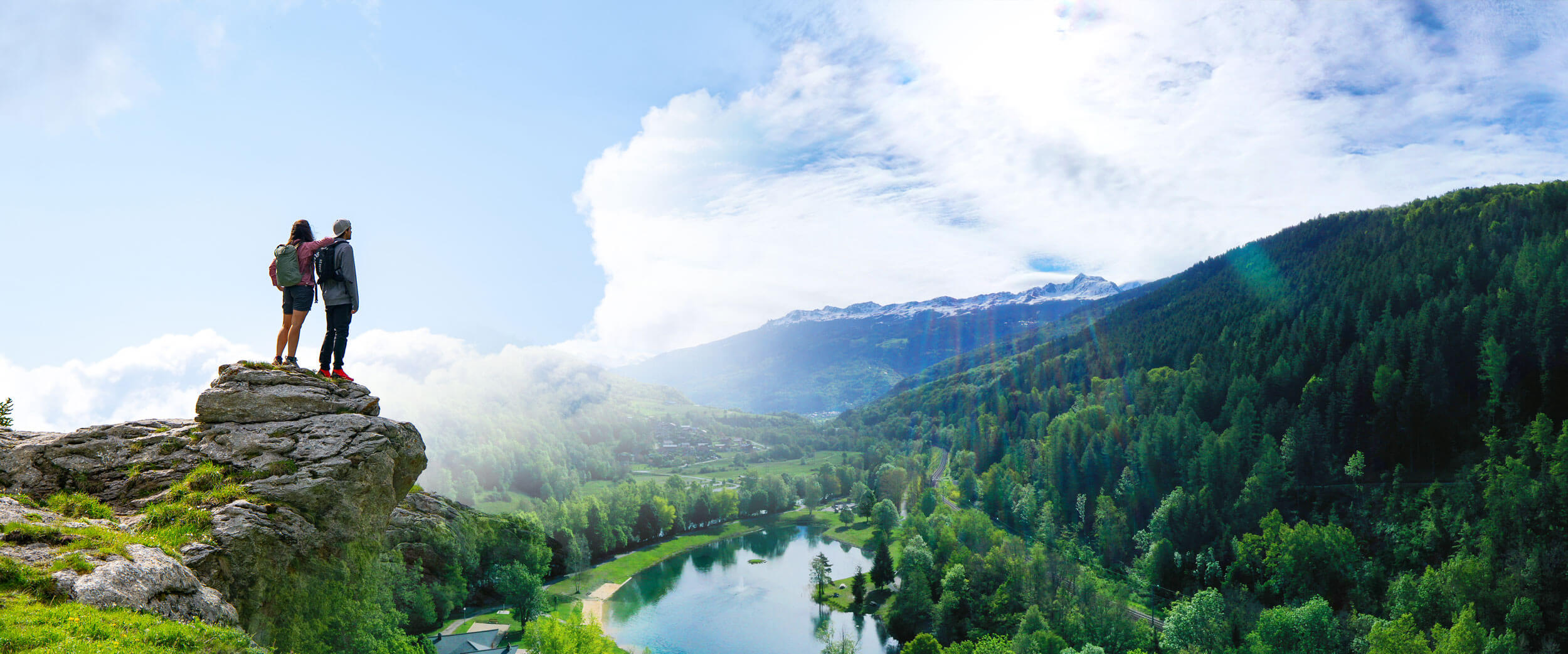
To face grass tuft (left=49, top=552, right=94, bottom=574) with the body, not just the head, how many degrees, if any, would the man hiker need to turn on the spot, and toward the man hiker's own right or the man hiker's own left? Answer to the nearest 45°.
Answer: approximately 180°

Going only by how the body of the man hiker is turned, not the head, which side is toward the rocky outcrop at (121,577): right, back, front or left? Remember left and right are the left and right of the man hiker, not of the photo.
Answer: back

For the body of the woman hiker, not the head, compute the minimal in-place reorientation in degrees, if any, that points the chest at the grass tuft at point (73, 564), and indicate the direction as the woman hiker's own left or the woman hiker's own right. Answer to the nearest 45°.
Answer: approximately 180°

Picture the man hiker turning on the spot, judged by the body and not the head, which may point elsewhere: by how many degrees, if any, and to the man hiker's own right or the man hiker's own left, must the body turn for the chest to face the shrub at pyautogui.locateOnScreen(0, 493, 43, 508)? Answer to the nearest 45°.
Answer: approximately 135° to the man hiker's own left

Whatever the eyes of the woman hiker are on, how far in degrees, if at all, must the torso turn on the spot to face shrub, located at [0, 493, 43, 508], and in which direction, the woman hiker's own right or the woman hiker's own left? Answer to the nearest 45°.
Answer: approximately 135° to the woman hiker's own left

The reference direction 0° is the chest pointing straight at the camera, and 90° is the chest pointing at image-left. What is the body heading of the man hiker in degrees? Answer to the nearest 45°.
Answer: approximately 225°

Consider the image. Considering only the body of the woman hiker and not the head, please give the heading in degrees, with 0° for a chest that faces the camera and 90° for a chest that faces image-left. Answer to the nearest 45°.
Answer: approximately 225°

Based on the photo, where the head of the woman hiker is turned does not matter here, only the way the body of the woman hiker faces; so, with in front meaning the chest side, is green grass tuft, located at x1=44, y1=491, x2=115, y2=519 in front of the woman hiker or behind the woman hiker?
behind
